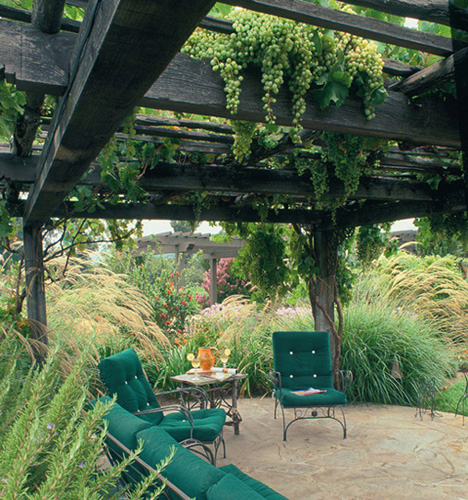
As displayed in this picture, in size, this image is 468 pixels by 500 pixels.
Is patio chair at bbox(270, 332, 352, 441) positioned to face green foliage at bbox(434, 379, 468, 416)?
no

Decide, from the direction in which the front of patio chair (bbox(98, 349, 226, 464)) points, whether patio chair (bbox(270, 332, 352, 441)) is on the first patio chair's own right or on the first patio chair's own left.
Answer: on the first patio chair's own left

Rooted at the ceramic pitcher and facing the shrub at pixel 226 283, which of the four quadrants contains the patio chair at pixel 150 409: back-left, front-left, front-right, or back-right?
back-left

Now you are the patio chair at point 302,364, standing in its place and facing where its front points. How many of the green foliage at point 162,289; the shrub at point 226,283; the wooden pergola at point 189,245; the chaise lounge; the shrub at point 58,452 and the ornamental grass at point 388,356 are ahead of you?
2

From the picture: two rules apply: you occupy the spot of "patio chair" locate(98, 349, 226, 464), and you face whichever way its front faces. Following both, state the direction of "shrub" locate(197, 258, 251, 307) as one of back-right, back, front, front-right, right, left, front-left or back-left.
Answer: back-left

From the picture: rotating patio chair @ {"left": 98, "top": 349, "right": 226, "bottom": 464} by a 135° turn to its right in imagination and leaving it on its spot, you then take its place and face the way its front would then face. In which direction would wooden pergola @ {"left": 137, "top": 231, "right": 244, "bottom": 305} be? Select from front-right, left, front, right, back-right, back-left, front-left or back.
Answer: right

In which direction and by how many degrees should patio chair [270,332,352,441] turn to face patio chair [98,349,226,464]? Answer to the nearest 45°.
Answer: approximately 45° to its right

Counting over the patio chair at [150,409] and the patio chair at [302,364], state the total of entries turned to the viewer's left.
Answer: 0

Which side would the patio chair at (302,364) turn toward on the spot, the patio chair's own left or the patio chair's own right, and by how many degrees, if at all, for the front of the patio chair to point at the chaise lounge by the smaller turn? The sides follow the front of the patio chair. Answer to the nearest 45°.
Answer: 0° — it already faces it

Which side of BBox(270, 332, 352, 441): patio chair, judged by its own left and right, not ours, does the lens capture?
front

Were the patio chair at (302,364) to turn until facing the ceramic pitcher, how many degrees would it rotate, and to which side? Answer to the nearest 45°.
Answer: approximately 45° to its right

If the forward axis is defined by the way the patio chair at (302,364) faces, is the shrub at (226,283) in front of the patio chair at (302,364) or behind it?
behind

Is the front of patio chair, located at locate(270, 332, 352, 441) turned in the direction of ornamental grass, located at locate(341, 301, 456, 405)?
no

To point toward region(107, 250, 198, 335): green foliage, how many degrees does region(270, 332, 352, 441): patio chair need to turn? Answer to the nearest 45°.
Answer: approximately 135° to its right

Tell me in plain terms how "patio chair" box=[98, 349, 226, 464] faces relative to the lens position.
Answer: facing the viewer and to the right of the viewer
